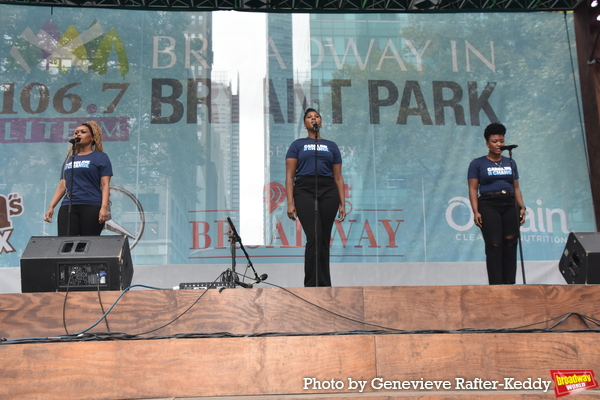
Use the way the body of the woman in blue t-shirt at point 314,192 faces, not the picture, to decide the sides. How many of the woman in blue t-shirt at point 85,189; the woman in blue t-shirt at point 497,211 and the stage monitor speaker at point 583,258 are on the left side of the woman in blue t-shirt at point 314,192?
2

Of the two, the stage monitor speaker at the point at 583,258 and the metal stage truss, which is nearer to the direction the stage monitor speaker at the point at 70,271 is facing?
the metal stage truss

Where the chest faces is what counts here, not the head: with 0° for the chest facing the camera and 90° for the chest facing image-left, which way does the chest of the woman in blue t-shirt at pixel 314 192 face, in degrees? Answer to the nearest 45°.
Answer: approximately 0°

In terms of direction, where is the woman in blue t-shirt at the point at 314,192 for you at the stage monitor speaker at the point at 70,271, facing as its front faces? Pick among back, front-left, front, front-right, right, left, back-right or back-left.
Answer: right

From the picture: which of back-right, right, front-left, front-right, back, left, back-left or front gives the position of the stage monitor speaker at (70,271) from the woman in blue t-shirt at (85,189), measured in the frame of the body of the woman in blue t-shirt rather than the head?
front-left

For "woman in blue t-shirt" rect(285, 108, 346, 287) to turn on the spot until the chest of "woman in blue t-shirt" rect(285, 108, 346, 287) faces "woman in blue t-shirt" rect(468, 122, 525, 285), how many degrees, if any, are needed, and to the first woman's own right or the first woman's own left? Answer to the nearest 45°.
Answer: approximately 90° to the first woman's own left

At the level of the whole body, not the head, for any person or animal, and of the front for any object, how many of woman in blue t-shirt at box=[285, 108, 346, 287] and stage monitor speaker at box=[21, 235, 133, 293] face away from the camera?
1

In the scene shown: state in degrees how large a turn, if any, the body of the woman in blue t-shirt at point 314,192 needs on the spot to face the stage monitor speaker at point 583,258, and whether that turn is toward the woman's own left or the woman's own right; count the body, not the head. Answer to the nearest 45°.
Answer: approximately 90° to the woman's own left

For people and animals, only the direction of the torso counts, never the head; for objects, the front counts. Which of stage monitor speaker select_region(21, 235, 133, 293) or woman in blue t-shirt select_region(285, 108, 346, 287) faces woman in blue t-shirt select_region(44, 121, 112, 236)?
the stage monitor speaker

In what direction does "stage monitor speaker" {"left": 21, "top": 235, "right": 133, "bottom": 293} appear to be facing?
away from the camera

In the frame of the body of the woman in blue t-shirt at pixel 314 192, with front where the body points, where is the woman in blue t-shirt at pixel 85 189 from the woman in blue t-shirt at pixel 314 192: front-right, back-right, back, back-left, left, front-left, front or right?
right

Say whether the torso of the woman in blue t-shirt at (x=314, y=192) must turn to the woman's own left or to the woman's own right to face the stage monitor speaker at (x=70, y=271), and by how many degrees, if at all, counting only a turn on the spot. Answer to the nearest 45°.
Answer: approximately 45° to the woman's own right

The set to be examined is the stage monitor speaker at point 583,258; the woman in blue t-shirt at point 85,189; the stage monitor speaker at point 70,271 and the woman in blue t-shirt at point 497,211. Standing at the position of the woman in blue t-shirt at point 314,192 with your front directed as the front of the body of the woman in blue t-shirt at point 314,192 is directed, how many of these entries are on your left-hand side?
2

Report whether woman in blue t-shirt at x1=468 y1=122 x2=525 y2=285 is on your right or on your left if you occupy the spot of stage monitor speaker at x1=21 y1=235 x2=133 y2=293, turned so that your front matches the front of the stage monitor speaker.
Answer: on your right
